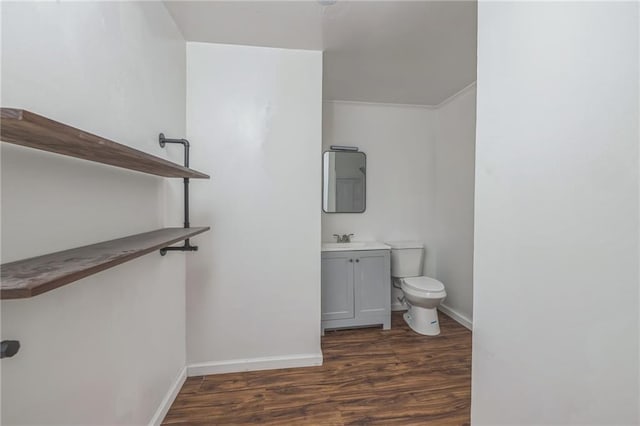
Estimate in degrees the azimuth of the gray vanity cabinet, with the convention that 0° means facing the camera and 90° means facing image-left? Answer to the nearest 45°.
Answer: approximately 0°

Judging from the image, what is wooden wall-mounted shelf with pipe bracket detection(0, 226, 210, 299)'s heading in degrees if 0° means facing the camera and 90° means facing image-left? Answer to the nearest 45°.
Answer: approximately 315°

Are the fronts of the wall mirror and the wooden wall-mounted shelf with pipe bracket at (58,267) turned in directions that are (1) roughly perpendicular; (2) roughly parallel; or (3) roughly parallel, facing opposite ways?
roughly perpendicular

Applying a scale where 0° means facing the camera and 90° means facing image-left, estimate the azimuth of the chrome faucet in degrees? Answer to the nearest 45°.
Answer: approximately 0°

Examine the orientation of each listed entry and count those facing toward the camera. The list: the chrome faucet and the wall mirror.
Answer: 2

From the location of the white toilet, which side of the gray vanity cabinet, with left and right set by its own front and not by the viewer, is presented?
left

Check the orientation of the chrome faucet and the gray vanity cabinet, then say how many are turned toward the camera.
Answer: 2

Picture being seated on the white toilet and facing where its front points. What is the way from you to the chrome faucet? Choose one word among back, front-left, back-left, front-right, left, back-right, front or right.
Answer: back-right
